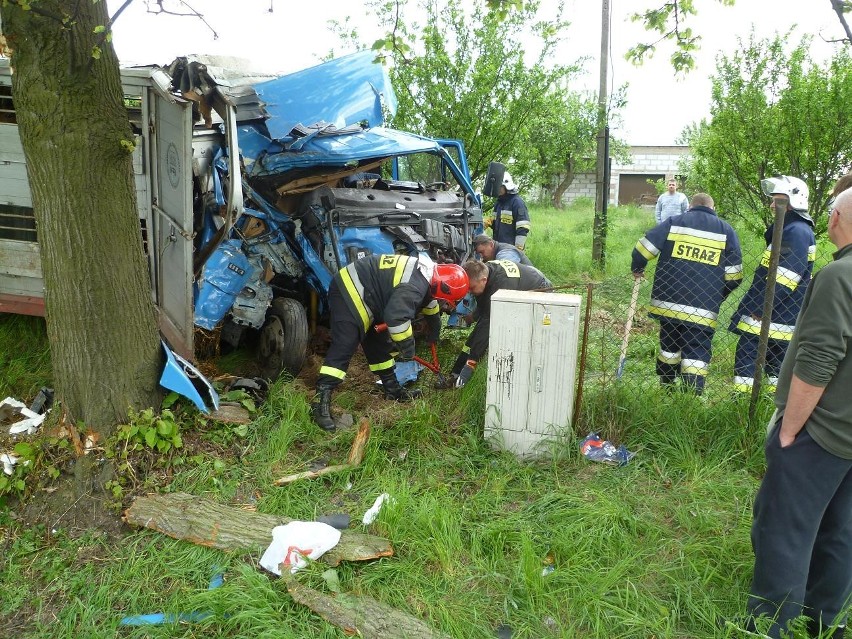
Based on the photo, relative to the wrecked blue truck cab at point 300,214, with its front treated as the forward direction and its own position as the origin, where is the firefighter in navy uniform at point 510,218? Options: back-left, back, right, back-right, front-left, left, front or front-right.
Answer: left

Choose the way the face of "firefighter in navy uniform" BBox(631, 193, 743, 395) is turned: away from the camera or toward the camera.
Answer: away from the camera

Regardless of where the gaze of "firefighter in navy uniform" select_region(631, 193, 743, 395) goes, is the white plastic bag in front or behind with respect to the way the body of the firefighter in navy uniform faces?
behind

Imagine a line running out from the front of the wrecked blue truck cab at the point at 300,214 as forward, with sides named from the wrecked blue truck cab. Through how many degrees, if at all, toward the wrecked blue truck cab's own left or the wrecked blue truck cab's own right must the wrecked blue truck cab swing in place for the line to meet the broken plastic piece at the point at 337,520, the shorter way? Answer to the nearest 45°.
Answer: approximately 45° to the wrecked blue truck cab's own right

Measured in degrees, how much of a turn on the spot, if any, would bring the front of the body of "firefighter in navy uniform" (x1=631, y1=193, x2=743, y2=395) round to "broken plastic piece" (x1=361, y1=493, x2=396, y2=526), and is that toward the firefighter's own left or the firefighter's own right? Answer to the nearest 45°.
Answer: approximately 135° to the firefighter's own left

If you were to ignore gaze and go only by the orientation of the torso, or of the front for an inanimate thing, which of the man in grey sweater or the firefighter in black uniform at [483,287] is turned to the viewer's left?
the firefighter in black uniform

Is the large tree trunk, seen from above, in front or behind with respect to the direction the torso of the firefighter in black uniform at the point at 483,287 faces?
in front

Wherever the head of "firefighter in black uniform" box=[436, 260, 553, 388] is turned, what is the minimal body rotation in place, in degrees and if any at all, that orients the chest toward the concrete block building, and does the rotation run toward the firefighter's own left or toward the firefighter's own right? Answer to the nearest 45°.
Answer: approximately 90° to the firefighter's own right

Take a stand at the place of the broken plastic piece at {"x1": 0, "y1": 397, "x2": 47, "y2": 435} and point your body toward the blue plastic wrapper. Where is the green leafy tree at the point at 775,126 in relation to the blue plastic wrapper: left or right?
left

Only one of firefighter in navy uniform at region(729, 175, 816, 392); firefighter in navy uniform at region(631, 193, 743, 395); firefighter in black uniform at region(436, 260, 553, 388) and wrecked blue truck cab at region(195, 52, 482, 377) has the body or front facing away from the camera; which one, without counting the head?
firefighter in navy uniform at region(631, 193, 743, 395)

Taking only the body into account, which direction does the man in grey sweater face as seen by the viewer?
toward the camera

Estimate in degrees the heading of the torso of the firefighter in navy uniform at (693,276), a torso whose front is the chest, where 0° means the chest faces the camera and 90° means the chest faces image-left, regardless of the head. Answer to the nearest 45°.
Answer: approximately 180°

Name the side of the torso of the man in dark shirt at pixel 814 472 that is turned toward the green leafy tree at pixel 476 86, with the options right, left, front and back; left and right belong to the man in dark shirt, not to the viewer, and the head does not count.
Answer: front

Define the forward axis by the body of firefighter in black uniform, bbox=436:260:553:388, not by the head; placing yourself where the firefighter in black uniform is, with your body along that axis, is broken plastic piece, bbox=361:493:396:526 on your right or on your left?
on your left

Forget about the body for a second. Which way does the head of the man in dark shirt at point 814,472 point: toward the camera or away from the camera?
away from the camera

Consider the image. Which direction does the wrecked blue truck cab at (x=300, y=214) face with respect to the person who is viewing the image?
facing the viewer and to the right of the viewer

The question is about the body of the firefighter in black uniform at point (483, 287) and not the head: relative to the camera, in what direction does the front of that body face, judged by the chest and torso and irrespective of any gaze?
to the viewer's left
